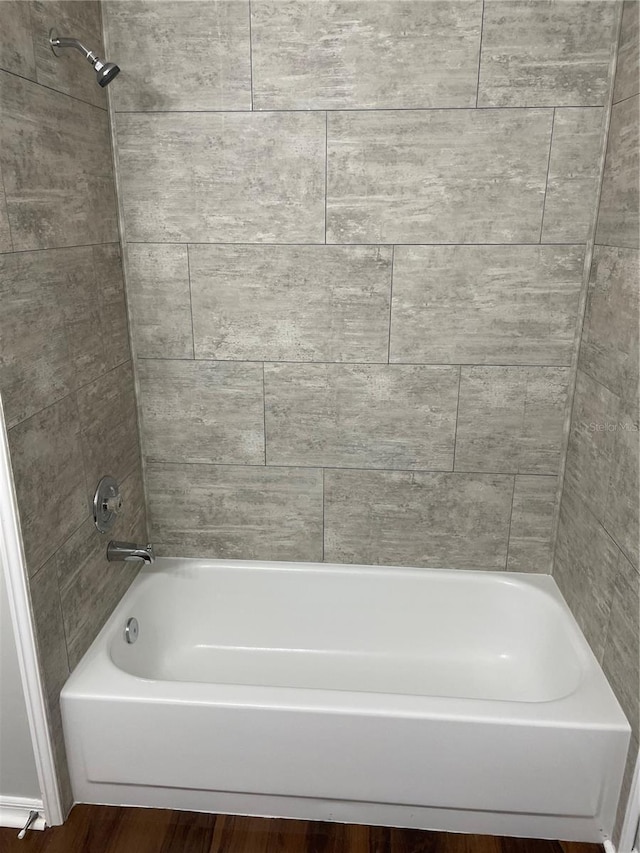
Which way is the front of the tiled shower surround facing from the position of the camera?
facing the viewer

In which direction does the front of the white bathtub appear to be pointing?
toward the camera

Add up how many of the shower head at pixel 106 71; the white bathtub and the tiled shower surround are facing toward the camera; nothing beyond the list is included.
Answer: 2

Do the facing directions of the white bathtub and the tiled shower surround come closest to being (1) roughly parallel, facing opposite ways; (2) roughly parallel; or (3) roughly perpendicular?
roughly parallel

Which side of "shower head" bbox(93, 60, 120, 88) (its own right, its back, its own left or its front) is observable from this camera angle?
right

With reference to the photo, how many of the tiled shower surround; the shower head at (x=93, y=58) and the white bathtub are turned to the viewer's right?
1

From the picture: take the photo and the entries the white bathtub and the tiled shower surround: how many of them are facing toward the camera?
2

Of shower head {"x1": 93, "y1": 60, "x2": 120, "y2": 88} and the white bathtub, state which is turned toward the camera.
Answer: the white bathtub

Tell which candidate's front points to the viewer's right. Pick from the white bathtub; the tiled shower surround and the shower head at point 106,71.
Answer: the shower head
